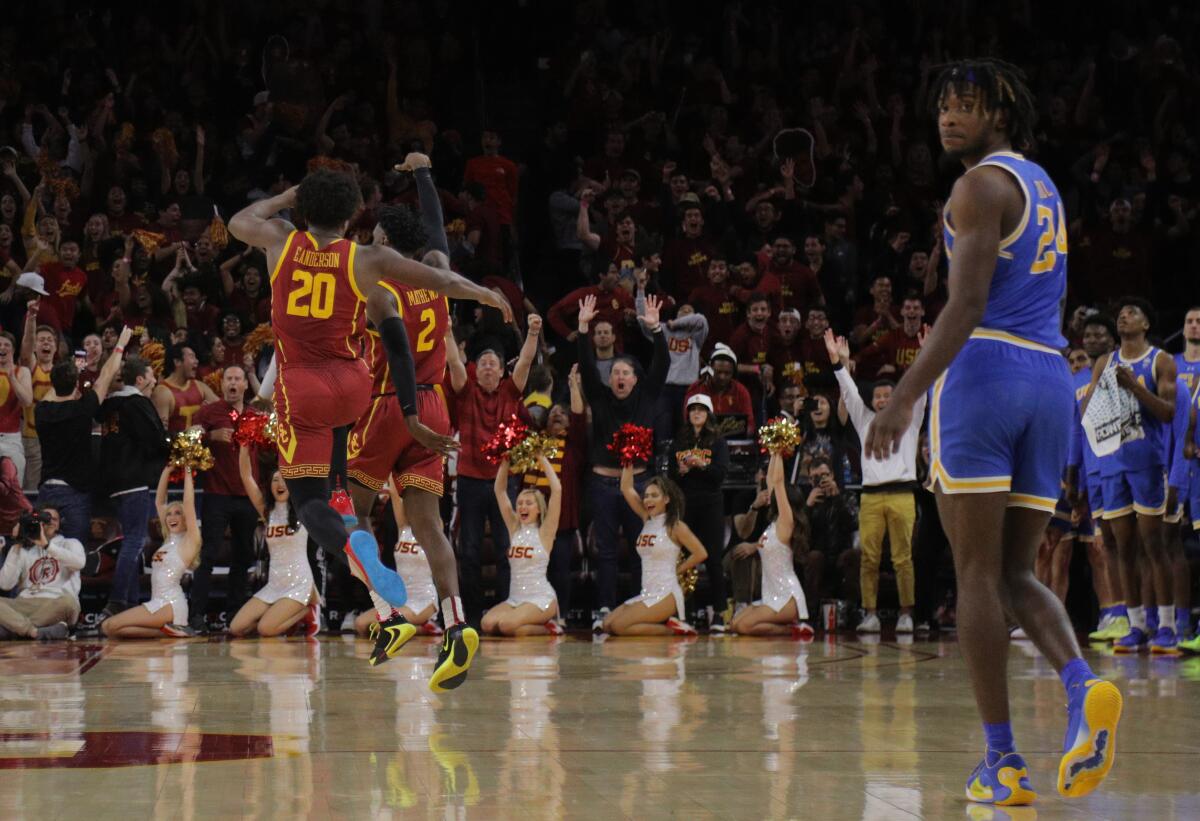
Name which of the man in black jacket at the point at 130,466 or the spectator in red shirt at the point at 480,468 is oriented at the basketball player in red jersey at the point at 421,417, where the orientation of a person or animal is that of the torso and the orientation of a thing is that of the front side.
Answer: the spectator in red shirt

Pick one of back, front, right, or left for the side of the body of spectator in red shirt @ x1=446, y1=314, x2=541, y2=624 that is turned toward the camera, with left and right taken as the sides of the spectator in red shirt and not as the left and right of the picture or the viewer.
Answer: front

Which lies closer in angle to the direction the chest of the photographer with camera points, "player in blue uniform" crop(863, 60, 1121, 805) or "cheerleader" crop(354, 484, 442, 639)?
the player in blue uniform

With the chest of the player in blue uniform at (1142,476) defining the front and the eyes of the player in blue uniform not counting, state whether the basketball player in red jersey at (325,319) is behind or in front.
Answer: in front

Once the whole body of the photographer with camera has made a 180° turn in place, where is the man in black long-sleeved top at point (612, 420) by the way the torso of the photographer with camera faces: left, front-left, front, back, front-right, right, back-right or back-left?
right

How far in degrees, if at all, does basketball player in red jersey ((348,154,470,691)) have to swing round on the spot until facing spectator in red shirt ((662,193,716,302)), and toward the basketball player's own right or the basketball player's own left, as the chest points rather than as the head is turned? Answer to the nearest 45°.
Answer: approximately 45° to the basketball player's own right

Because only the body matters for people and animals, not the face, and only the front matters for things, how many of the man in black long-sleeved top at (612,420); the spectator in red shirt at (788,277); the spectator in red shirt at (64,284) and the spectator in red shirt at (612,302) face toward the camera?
4

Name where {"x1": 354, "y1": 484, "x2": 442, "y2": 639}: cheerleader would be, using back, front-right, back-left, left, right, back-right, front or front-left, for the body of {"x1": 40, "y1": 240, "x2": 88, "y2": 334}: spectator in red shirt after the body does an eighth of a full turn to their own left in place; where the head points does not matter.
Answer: front

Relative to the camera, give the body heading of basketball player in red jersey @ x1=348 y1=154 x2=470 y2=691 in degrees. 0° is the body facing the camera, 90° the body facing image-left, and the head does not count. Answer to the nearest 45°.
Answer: approximately 135°

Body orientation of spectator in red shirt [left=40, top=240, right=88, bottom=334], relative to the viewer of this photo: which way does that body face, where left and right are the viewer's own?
facing the viewer

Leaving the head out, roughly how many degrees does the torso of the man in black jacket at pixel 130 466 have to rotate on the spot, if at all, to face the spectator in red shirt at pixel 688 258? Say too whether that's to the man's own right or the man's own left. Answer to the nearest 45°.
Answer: approximately 45° to the man's own right

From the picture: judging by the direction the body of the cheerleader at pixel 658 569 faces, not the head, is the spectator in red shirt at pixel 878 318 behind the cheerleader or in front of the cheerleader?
behind

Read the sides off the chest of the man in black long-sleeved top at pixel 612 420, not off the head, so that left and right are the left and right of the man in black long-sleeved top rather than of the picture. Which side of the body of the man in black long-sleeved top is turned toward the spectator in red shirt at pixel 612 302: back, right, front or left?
back

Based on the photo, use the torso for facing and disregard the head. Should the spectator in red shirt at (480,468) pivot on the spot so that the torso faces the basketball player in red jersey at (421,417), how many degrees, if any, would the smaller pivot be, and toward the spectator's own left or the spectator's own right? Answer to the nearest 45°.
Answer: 0° — they already face them

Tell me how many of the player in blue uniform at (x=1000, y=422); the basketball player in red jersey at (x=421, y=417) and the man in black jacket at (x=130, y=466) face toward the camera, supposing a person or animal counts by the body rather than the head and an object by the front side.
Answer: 0

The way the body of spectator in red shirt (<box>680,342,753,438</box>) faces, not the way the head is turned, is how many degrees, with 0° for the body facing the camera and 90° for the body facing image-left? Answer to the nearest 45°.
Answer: approximately 0°
